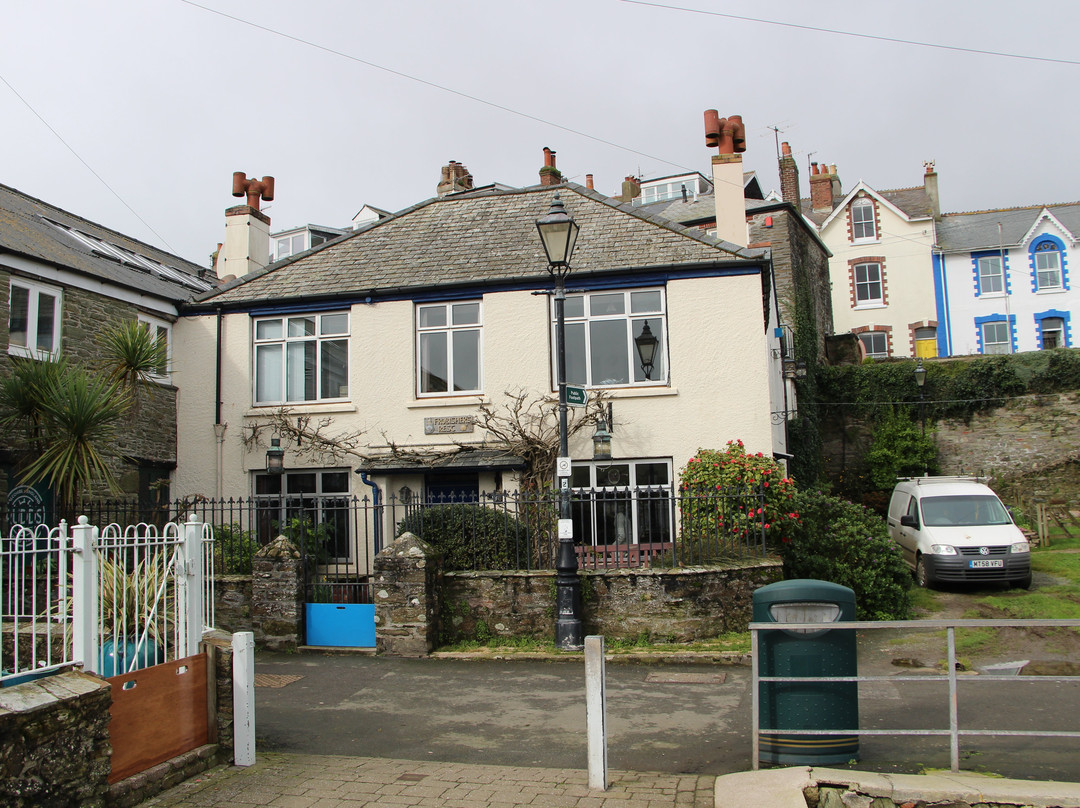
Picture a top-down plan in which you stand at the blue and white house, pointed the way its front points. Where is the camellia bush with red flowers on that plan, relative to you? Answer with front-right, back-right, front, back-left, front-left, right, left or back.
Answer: front

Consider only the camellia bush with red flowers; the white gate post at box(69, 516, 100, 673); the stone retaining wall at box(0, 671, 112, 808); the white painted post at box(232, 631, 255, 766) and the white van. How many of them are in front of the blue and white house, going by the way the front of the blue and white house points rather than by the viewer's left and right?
5

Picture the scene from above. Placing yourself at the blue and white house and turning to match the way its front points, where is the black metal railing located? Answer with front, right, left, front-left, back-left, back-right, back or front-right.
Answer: front

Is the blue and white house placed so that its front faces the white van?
yes

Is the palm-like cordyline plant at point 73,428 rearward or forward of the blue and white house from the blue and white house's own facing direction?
forward

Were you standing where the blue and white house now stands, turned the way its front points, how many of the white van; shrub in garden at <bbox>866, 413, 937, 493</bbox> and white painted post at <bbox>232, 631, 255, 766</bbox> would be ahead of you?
3

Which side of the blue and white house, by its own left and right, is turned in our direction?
front

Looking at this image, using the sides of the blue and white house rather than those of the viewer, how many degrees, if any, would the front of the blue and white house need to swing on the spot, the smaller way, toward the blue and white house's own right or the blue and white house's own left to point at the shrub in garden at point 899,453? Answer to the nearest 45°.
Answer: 0° — it already faces it

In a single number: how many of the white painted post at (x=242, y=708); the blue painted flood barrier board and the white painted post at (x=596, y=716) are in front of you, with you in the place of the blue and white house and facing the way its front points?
3

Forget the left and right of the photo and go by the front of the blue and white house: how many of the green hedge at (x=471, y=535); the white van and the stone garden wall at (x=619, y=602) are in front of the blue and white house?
3

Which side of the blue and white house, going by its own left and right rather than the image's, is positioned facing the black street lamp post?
front

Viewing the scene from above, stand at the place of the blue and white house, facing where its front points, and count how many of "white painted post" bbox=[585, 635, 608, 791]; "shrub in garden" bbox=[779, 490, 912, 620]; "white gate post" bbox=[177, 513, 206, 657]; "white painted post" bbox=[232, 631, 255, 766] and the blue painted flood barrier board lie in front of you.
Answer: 5

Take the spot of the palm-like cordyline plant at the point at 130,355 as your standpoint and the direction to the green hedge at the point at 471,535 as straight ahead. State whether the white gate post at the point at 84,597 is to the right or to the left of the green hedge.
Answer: right

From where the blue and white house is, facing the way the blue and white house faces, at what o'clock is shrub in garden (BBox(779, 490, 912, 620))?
The shrub in garden is roughly at 12 o'clock from the blue and white house.

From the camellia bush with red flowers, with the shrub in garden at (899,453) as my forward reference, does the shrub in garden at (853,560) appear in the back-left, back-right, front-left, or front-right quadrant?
front-right

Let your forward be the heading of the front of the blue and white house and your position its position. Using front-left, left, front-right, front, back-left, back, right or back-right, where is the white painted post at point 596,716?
front

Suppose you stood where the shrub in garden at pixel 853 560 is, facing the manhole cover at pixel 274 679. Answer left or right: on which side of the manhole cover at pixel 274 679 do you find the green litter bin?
left

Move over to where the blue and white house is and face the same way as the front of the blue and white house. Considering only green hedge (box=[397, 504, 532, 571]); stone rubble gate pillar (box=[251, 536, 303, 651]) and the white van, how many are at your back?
0
